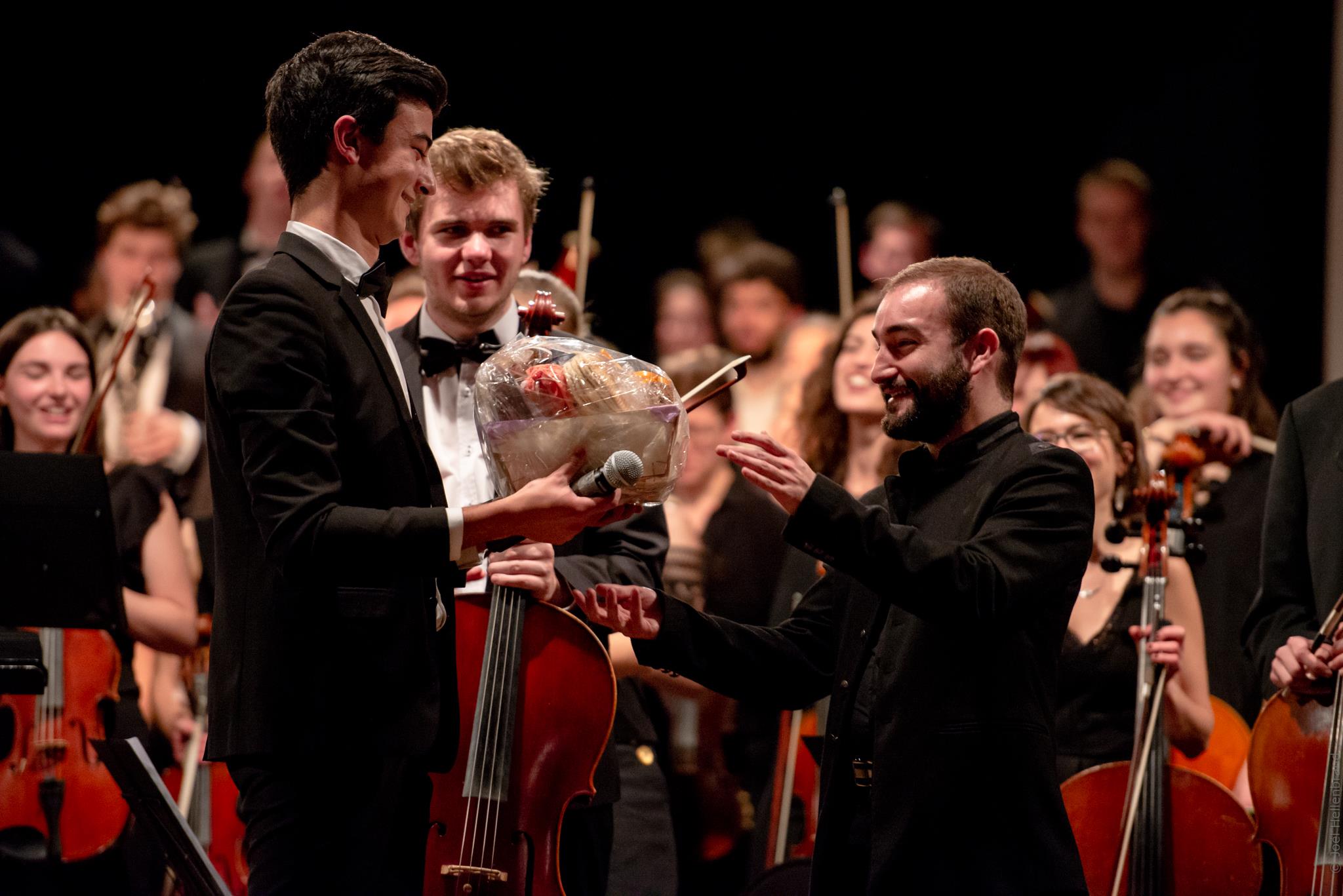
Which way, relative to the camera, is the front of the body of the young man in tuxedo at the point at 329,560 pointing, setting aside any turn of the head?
to the viewer's right

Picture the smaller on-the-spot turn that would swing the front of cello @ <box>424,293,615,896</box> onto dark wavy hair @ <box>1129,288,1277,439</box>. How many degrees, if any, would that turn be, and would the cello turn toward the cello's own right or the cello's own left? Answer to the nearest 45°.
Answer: approximately 135° to the cello's own left

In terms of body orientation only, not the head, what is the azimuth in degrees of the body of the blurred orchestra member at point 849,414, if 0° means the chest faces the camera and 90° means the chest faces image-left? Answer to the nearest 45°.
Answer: approximately 0°

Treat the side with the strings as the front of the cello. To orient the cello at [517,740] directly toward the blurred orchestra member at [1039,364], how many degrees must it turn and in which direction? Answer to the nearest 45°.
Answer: approximately 135° to its left
